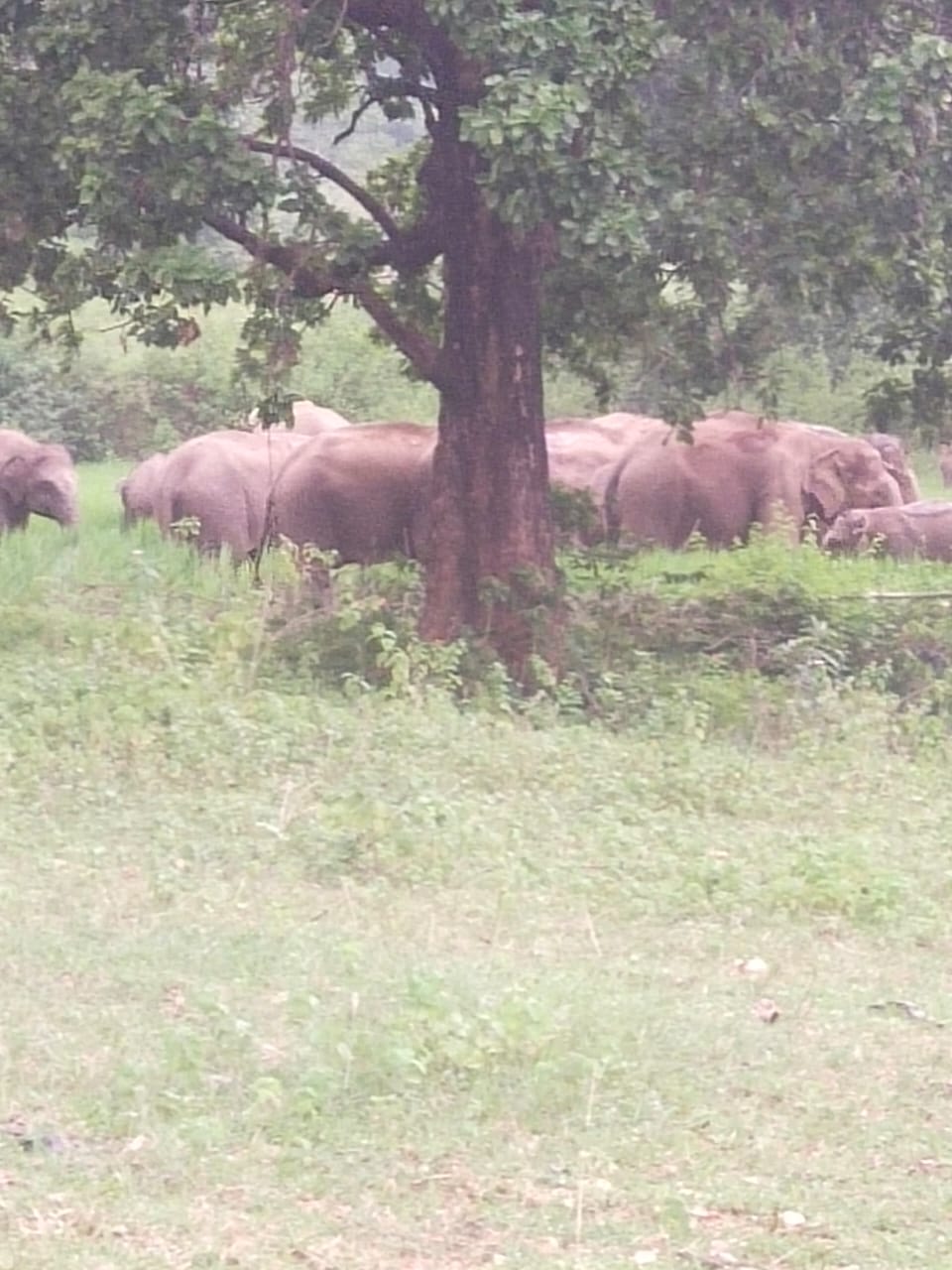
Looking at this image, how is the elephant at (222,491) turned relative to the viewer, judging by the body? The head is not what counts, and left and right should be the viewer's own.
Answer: facing away from the viewer and to the right of the viewer

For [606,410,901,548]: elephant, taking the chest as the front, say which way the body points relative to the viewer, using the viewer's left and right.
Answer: facing to the right of the viewer

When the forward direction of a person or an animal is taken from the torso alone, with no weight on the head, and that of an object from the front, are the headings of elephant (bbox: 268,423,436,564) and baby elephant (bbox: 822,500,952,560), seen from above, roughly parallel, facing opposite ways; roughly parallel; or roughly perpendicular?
roughly parallel, facing opposite ways

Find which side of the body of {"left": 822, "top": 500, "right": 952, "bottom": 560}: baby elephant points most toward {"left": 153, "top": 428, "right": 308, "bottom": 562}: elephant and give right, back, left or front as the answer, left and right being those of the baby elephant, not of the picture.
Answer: front

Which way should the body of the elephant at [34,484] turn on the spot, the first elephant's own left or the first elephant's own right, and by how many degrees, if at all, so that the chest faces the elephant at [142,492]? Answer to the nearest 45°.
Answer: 0° — it already faces it

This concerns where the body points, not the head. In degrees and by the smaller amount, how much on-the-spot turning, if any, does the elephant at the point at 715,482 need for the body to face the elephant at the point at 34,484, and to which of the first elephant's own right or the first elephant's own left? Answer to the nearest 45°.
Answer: approximately 180°

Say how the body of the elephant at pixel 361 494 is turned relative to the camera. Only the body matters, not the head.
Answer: to the viewer's right

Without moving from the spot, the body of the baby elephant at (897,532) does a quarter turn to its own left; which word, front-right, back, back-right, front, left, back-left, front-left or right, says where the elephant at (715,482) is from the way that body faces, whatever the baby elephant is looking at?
right

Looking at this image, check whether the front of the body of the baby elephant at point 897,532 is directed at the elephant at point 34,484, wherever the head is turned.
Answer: yes

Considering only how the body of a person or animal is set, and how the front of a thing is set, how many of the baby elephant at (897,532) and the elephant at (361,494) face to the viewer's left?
1

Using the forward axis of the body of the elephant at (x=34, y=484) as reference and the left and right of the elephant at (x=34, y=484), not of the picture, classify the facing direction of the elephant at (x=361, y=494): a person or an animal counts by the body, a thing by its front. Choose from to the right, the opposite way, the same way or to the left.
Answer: the same way

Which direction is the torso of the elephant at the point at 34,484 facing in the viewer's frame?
to the viewer's right

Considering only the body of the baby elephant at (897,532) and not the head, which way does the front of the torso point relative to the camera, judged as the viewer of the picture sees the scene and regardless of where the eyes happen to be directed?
to the viewer's left

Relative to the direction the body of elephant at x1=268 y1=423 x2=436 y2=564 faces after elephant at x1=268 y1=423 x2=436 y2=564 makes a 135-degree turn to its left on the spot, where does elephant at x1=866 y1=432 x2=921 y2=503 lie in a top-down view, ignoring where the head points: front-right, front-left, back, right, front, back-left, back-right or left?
right

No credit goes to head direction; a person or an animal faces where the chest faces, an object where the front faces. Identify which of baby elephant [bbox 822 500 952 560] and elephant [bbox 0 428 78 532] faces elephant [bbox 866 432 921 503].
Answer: elephant [bbox 0 428 78 532]
